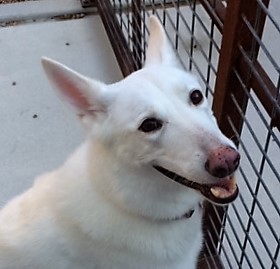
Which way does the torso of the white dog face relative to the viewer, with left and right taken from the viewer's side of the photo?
facing the viewer and to the right of the viewer
